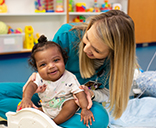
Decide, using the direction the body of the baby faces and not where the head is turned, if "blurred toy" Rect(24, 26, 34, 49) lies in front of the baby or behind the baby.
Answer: behind

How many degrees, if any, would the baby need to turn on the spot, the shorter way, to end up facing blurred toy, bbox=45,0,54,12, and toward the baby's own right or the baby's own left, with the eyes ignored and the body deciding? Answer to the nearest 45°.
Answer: approximately 180°

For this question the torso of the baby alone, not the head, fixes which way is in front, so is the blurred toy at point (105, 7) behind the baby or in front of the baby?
behind

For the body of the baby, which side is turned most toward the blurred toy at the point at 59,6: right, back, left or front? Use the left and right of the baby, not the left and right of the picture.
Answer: back

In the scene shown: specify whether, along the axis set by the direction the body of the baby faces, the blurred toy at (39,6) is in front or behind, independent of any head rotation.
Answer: behind

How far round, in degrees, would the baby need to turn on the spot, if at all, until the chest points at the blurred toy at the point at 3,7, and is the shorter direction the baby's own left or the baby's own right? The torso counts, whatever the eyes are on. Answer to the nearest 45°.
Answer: approximately 180°

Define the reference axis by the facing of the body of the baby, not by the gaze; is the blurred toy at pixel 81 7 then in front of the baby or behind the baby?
behind

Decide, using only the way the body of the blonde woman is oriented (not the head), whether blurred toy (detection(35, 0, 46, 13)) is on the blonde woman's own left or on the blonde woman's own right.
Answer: on the blonde woman's own right

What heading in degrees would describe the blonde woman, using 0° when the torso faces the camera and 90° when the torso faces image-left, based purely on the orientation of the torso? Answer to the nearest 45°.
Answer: approximately 45°

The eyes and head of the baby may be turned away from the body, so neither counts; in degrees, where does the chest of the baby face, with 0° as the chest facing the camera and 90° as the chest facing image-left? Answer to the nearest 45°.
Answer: approximately 0°
